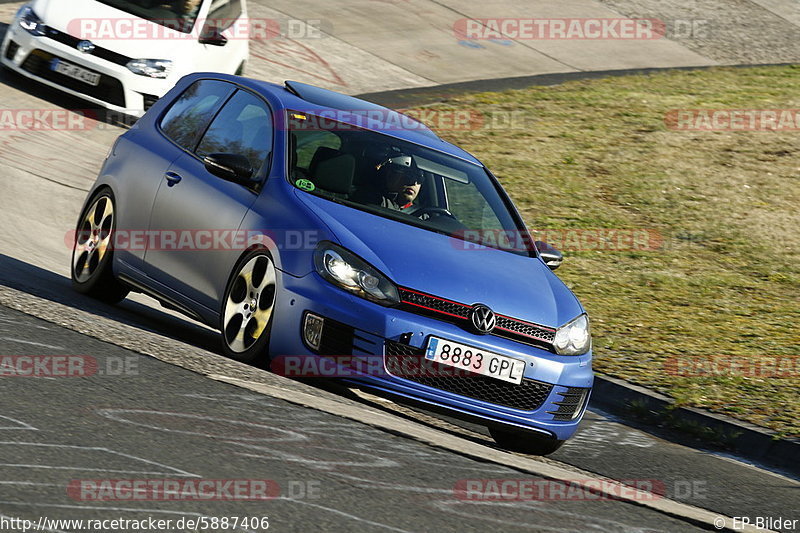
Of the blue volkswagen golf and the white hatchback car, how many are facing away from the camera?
0

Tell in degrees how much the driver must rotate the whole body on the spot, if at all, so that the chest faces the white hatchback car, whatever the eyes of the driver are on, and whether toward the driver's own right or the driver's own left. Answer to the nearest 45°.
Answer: approximately 180°

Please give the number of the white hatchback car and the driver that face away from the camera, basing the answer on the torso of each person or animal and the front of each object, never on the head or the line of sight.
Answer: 0

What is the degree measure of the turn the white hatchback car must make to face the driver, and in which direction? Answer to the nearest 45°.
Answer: approximately 45° to its left

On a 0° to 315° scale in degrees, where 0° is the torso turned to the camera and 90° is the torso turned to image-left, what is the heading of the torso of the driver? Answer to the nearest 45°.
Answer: approximately 315°

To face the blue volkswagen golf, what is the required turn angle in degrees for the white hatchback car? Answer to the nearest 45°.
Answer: approximately 45° to its left

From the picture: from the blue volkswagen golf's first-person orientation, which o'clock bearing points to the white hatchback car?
The white hatchback car is roughly at 7 o'clock from the blue volkswagen golf.

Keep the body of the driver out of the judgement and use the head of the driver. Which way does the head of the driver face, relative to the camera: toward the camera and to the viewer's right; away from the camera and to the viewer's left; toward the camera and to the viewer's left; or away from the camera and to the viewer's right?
toward the camera and to the viewer's right

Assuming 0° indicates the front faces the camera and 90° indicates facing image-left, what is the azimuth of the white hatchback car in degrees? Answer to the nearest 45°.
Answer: approximately 45°

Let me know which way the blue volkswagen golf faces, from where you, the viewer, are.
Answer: facing the viewer and to the right of the viewer
